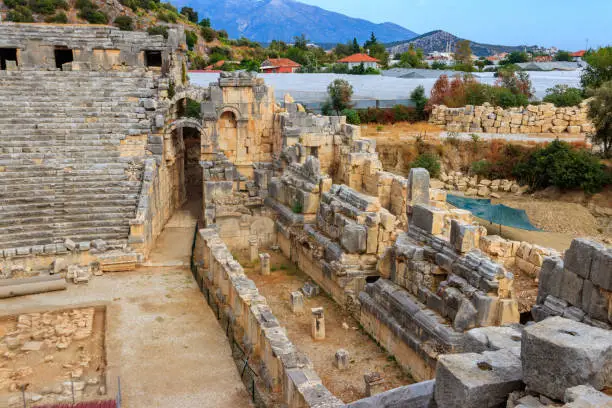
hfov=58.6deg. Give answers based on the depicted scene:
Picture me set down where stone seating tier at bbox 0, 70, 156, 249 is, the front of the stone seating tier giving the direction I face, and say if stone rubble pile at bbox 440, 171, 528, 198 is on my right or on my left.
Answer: on my left

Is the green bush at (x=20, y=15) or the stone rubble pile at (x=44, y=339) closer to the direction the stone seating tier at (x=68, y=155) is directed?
the stone rubble pile

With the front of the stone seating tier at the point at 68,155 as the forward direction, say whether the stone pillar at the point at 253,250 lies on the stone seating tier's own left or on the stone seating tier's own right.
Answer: on the stone seating tier's own left

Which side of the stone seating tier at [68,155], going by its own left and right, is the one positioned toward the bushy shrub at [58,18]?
back

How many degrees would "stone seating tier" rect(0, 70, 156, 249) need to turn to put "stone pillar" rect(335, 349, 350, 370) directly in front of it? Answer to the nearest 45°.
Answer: approximately 45° to its left

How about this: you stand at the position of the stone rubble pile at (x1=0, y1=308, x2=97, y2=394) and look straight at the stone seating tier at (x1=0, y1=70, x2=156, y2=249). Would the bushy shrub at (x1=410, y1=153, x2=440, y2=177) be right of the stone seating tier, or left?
right

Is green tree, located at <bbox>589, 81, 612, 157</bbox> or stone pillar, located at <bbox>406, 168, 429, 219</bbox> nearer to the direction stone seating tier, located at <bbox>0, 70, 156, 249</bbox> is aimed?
the stone pillar

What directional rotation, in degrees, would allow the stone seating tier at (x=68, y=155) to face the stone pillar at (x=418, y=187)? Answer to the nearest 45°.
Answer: approximately 45° to its left

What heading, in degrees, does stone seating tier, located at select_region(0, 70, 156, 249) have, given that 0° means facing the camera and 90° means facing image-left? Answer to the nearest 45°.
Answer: approximately 0°

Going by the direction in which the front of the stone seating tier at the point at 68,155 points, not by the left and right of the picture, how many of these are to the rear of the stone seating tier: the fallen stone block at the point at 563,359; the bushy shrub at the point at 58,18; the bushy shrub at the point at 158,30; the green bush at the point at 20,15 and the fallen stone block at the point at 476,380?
3
